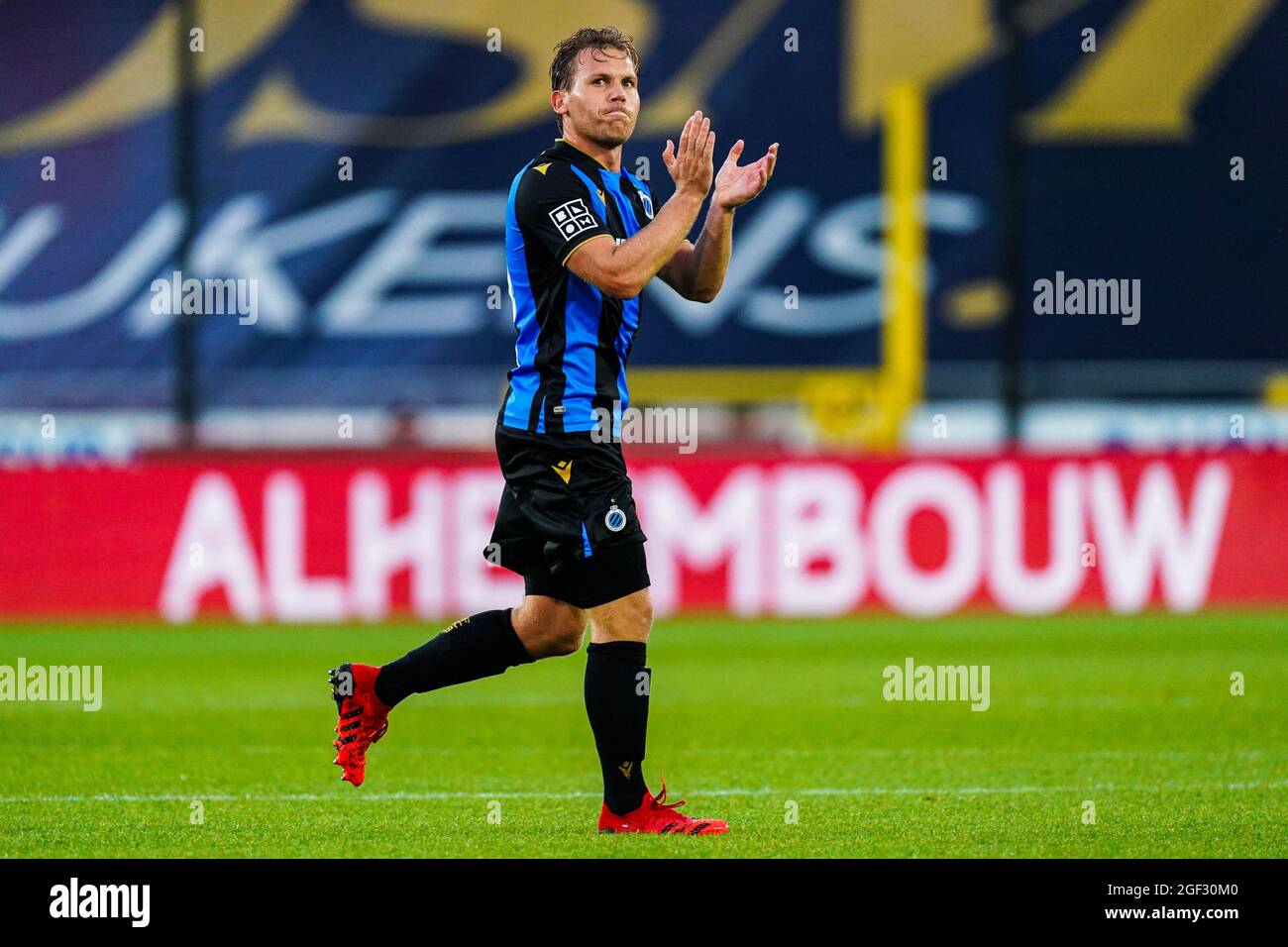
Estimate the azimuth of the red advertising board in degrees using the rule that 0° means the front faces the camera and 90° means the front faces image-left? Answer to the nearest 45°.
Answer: approximately 0°

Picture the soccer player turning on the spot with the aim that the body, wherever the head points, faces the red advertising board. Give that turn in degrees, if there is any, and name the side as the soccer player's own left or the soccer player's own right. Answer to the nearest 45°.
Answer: approximately 135° to the soccer player's own left

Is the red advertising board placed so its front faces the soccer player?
yes

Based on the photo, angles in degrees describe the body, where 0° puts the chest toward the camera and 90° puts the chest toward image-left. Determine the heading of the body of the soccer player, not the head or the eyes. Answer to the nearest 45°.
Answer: approximately 315°
